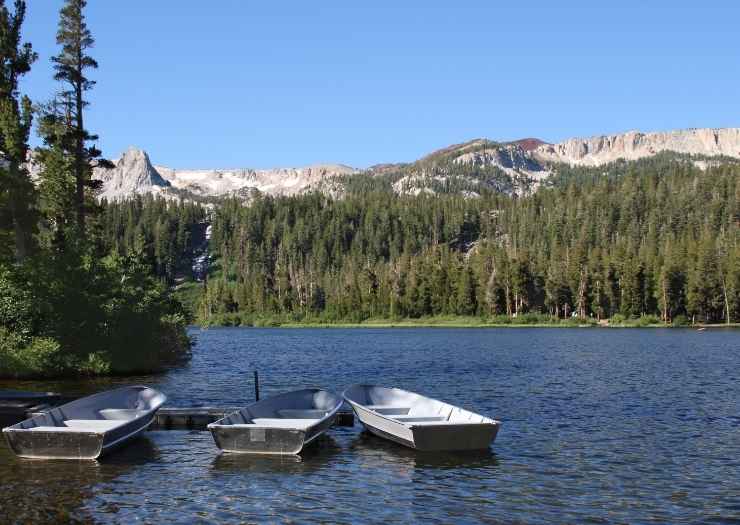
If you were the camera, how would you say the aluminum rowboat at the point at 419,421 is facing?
facing away from the viewer and to the left of the viewer

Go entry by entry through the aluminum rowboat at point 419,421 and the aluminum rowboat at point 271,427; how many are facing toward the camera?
0

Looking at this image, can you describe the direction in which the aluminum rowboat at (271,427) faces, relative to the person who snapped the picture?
facing away from the viewer and to the right of the viewer

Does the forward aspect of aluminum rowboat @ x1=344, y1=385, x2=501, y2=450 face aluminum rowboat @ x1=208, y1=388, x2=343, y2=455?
no

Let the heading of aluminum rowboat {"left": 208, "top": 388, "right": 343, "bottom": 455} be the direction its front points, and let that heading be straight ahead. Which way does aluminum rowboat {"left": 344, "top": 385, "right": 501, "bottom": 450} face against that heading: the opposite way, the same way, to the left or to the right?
to the left

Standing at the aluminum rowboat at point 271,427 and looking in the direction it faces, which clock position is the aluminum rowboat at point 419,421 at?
the aluminum rowboat at point 419,421 is roughly at 1 o'clock from the aluminum rowboat at point 271,427.

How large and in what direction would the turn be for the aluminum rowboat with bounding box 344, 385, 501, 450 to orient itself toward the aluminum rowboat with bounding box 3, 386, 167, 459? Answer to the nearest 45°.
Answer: approximately 45° to its left

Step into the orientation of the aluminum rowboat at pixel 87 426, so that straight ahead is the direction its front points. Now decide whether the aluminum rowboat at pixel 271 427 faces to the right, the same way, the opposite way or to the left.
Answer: the same way

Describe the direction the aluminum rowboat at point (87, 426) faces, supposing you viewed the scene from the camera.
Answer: facing away from the viewer and to the right of the viewer

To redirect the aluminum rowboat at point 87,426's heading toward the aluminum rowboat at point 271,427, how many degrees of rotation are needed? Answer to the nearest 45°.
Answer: approximately 90° to its right

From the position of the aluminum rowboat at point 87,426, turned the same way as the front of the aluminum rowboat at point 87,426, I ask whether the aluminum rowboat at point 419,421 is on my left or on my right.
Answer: on my right

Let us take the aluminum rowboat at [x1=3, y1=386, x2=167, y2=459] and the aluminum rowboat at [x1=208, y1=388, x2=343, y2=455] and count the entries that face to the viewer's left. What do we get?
0

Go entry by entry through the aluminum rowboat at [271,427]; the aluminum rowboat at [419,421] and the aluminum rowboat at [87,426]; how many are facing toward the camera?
0
